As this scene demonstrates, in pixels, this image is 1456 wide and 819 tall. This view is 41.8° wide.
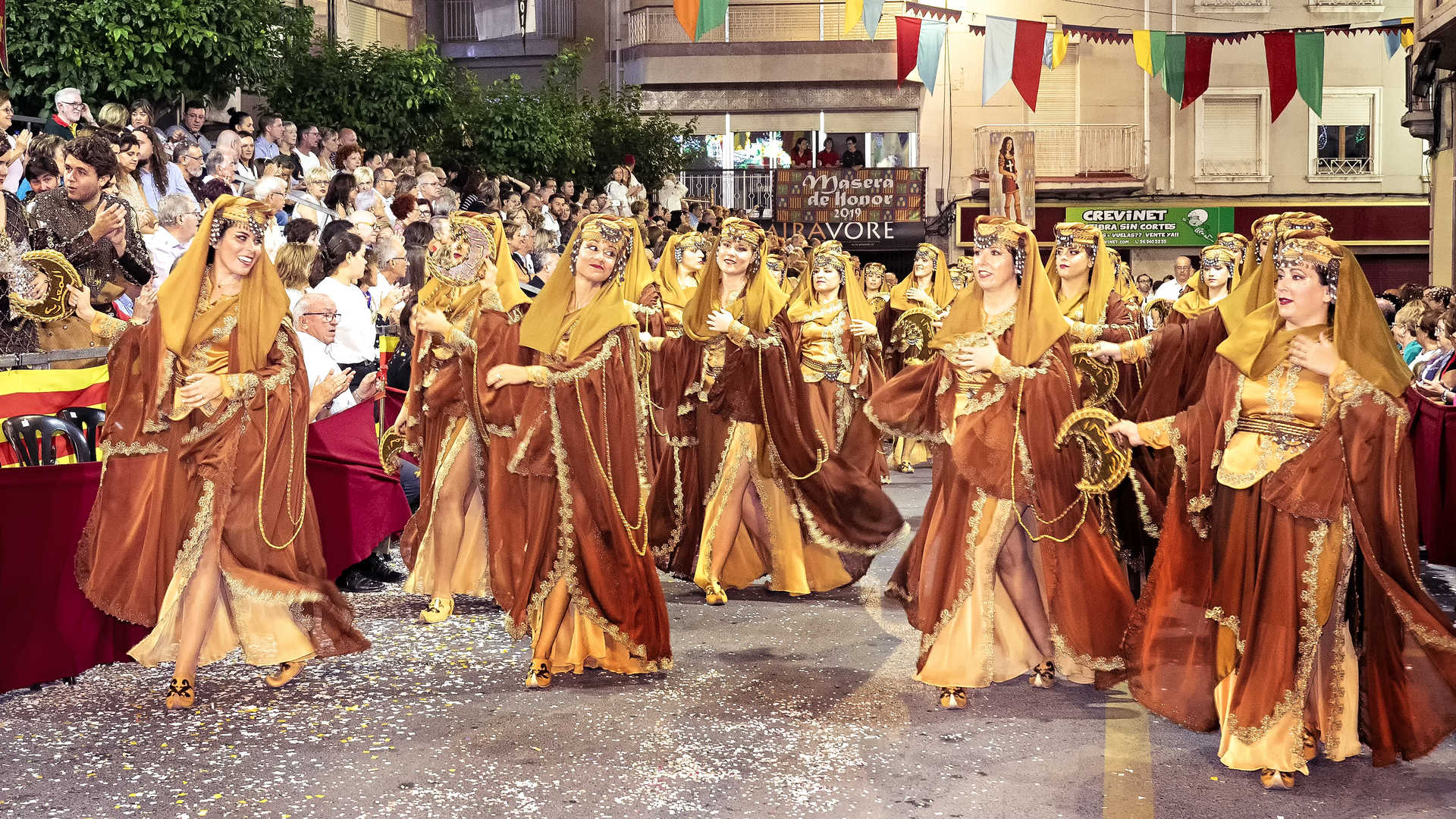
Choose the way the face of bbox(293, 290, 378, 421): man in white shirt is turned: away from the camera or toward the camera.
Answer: toward the camera

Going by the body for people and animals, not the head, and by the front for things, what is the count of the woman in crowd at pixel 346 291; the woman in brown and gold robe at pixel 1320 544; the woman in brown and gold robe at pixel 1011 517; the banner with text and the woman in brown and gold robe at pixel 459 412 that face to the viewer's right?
1

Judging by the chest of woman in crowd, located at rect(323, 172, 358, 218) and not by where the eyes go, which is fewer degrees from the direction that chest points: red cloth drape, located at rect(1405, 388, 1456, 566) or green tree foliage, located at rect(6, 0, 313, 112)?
the red cloth drape

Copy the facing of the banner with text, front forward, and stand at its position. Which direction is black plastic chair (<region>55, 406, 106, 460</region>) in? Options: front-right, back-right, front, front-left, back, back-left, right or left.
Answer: front

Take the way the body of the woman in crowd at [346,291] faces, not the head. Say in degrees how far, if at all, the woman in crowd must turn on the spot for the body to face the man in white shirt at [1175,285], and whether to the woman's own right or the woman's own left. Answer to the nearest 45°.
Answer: approximately 45° to the woman's own left

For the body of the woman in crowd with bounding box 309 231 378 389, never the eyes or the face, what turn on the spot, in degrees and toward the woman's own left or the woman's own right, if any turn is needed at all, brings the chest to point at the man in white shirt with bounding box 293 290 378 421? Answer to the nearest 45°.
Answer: approximately 90° to the woman's own right

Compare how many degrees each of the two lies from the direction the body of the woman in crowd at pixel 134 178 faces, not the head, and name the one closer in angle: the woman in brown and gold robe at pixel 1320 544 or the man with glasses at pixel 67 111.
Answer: the woman in brown and gold robe

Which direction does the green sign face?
toward the camera

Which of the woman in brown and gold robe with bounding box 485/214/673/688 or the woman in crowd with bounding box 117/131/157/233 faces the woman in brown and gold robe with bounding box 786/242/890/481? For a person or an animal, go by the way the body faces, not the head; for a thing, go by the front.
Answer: the woman in crowd

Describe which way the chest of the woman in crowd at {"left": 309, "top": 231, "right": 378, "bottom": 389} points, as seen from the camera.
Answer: to the viewer's right

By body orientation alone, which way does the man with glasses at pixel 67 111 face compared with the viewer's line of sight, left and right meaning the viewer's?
facing the viewer and to the right of the viewer

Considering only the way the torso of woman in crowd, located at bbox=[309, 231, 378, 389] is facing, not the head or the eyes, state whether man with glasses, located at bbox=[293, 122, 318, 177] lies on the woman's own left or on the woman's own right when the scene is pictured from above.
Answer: on the woman's own left

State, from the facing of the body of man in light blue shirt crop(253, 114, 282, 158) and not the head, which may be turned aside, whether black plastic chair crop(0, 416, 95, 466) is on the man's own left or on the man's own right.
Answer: on the man's own right

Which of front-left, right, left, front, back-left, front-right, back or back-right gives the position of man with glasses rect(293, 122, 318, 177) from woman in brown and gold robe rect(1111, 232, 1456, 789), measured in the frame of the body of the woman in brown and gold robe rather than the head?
right

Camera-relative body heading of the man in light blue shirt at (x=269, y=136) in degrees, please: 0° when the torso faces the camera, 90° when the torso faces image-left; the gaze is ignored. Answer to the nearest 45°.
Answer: approximately 315°

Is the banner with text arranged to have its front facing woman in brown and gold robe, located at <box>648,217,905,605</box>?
yes

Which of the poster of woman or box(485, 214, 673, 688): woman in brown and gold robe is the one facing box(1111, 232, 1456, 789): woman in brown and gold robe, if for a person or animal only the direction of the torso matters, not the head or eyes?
the poster of woman
